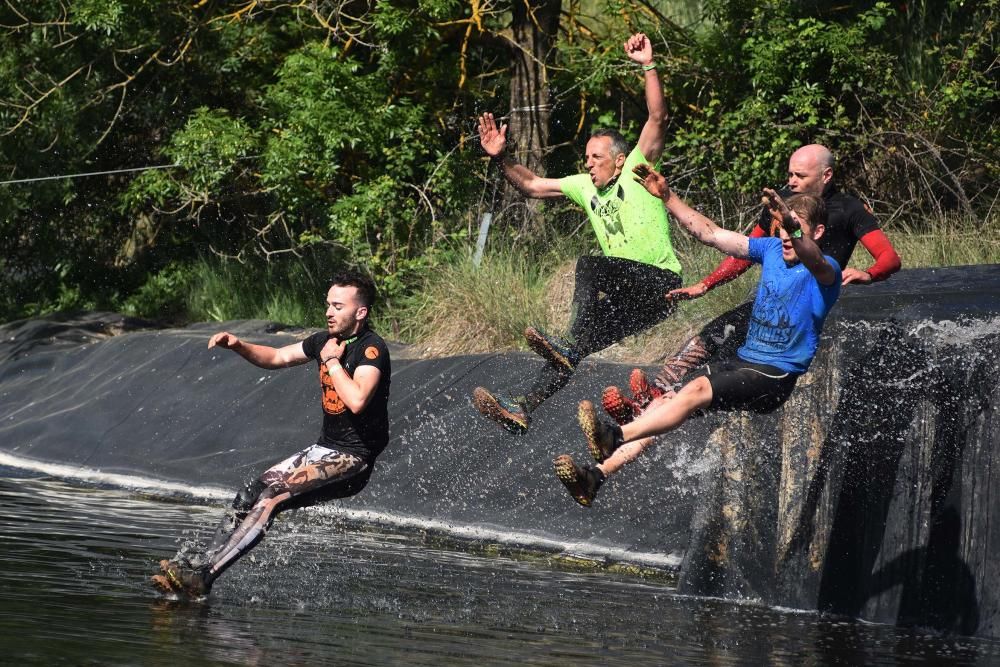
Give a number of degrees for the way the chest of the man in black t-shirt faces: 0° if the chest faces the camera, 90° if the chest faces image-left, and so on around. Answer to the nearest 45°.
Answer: approximately 45°

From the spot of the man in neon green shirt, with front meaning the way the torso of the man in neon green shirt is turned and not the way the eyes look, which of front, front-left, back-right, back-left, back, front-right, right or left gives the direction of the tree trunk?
back-right

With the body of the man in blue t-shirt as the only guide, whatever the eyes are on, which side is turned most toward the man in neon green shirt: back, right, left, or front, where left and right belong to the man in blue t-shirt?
right

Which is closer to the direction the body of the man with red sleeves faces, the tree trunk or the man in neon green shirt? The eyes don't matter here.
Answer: the man in neon green shirt

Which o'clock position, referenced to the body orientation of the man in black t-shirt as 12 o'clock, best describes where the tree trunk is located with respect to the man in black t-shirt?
The tree trunk is roughly at 5 o'clock from the man in black t-shirt.

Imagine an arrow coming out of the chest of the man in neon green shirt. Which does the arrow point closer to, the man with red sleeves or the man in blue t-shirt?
the man in blue t-shirt

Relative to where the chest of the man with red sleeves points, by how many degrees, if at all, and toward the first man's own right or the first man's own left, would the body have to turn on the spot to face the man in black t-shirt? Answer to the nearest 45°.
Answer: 0° — they already face them

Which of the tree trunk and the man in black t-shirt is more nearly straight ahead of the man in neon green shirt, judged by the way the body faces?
the man in black t-shirt

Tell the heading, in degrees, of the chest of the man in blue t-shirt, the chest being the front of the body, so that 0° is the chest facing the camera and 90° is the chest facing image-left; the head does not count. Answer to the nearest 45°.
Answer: approximately 45°

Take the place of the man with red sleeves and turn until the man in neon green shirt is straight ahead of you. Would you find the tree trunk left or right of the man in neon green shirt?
right
